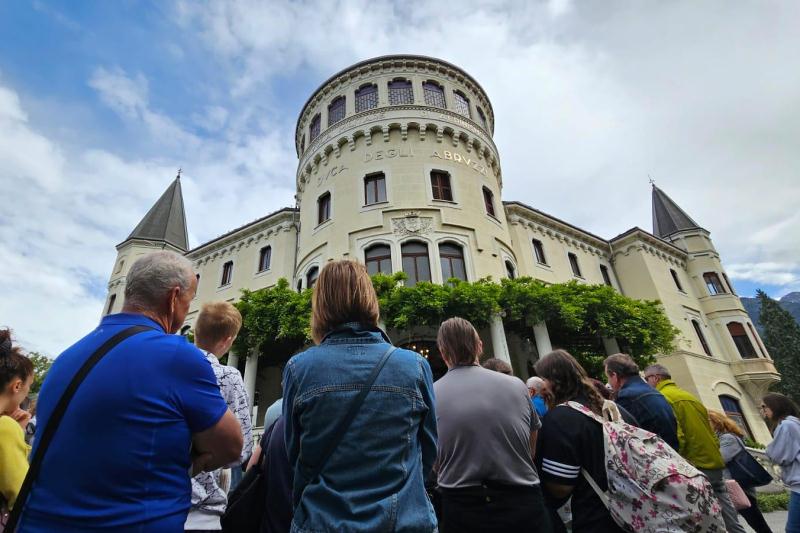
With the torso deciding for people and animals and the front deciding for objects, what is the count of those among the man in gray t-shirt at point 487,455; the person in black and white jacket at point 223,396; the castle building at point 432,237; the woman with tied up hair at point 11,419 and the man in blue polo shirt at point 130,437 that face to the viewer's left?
0

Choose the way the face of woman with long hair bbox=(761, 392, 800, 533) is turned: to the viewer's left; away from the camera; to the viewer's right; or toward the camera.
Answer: to the viewer's left

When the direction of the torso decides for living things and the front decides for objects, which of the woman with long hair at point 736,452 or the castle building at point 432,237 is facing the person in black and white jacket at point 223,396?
the castle building

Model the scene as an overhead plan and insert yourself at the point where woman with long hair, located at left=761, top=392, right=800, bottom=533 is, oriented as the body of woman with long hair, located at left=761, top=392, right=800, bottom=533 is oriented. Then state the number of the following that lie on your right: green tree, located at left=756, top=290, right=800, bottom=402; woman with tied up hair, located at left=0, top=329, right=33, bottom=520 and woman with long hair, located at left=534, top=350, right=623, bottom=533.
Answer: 1

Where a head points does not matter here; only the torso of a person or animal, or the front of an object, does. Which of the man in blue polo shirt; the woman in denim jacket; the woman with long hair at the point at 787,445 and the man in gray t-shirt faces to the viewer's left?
the woman with long hair

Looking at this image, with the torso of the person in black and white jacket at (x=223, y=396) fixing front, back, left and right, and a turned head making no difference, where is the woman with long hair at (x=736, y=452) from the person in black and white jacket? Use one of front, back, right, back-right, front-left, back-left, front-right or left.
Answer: front-right

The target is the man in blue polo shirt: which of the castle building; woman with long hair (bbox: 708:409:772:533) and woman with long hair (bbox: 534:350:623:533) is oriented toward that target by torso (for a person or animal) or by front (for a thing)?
the castle building

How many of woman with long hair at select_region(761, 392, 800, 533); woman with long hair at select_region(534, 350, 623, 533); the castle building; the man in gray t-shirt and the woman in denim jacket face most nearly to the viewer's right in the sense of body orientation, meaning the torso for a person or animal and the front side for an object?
0

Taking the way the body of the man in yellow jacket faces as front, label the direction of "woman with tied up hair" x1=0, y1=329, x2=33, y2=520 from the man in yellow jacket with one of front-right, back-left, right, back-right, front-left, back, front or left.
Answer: left

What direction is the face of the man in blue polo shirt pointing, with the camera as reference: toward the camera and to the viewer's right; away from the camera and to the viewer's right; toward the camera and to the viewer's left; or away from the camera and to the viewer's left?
away from the camera and to the viewer's right

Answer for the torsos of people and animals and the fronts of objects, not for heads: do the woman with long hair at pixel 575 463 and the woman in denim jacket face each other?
no

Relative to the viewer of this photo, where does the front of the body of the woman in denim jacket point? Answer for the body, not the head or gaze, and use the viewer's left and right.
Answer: facing away from the viewer

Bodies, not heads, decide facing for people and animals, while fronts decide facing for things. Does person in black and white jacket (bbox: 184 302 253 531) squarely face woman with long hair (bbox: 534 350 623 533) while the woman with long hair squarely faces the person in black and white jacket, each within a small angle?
no

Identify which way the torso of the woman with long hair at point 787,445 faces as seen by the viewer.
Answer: to the viewer's left

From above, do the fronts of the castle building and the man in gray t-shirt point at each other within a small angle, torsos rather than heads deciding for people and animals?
yes

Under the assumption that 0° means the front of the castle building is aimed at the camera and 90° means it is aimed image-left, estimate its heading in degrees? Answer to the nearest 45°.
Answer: approximately 0°

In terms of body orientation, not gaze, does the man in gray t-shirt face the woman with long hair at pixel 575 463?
no

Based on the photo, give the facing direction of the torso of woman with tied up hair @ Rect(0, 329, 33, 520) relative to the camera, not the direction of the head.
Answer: to the viewer's right

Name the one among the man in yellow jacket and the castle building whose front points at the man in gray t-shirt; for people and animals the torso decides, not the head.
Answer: the castle building
